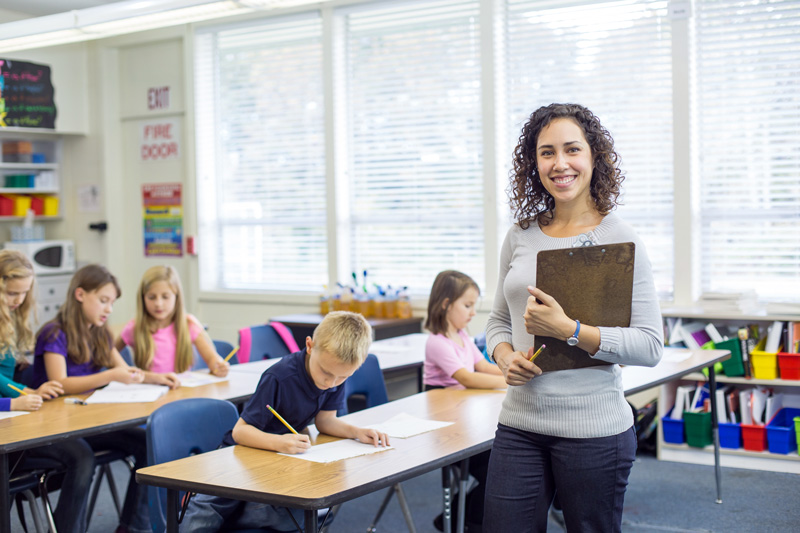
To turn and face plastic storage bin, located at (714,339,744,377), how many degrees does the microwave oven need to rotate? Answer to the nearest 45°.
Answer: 0° — it already faces it

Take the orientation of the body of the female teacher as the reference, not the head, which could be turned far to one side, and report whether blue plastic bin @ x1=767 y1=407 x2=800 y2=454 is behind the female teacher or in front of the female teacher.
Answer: behind

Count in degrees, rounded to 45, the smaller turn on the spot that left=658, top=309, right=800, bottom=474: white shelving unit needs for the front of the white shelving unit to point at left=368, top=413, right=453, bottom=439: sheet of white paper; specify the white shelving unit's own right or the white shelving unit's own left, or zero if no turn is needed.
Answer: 0° — it already faces it

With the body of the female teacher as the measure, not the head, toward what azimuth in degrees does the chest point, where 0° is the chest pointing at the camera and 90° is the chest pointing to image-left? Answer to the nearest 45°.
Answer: approximately 0°
